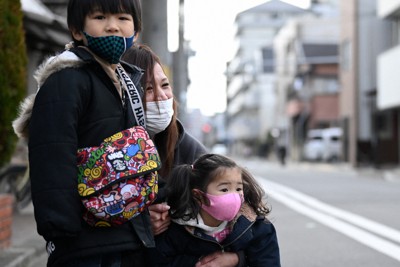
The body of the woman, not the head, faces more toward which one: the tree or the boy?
the boy

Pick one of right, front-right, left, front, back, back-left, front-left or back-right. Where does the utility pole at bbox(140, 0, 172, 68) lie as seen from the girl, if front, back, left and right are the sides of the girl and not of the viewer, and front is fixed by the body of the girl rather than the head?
back-left

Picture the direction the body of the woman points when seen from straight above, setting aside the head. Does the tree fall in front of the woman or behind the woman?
behind

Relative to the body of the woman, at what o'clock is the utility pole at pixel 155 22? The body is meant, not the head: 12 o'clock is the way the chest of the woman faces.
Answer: The utility pole is roughly at 6 o'clock from the woman.

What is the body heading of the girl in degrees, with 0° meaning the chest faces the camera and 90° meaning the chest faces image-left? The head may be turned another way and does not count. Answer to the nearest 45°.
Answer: approximately 315°

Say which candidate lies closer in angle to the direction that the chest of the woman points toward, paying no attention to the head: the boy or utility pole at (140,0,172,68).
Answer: the boy
